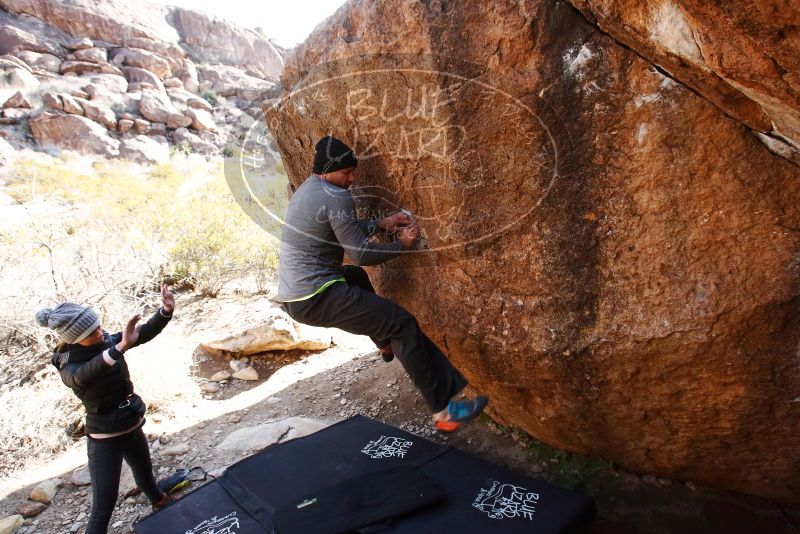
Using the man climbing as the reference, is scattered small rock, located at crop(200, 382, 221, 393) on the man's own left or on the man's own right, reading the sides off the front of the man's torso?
on the man's own left

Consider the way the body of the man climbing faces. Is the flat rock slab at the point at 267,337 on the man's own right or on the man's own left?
on the man's own left

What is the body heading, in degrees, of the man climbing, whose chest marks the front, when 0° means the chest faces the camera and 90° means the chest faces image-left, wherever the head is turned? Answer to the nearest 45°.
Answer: approximately 270°

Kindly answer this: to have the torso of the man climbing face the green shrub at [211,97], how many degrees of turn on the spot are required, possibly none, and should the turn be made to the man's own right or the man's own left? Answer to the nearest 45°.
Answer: approximately 90° to the man's own left

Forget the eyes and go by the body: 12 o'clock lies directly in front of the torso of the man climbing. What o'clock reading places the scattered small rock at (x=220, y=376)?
The scattered small rock is roughly at 8 o'clock from the man climbing.

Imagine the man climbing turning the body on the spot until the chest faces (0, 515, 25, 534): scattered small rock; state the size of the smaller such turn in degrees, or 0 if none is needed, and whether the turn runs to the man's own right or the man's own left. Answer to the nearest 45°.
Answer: approximately 180°

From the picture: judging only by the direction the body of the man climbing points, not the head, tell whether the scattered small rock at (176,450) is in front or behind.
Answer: behind

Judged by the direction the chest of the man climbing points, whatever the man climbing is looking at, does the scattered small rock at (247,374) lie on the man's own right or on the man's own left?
on the man's own left

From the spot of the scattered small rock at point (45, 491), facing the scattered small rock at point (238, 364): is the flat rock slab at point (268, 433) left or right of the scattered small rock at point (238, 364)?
right

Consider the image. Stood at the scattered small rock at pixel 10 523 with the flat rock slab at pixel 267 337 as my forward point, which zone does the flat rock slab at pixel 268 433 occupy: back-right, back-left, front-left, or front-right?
front-right

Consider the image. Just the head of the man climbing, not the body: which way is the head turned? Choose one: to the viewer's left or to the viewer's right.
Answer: to the viewer's right
